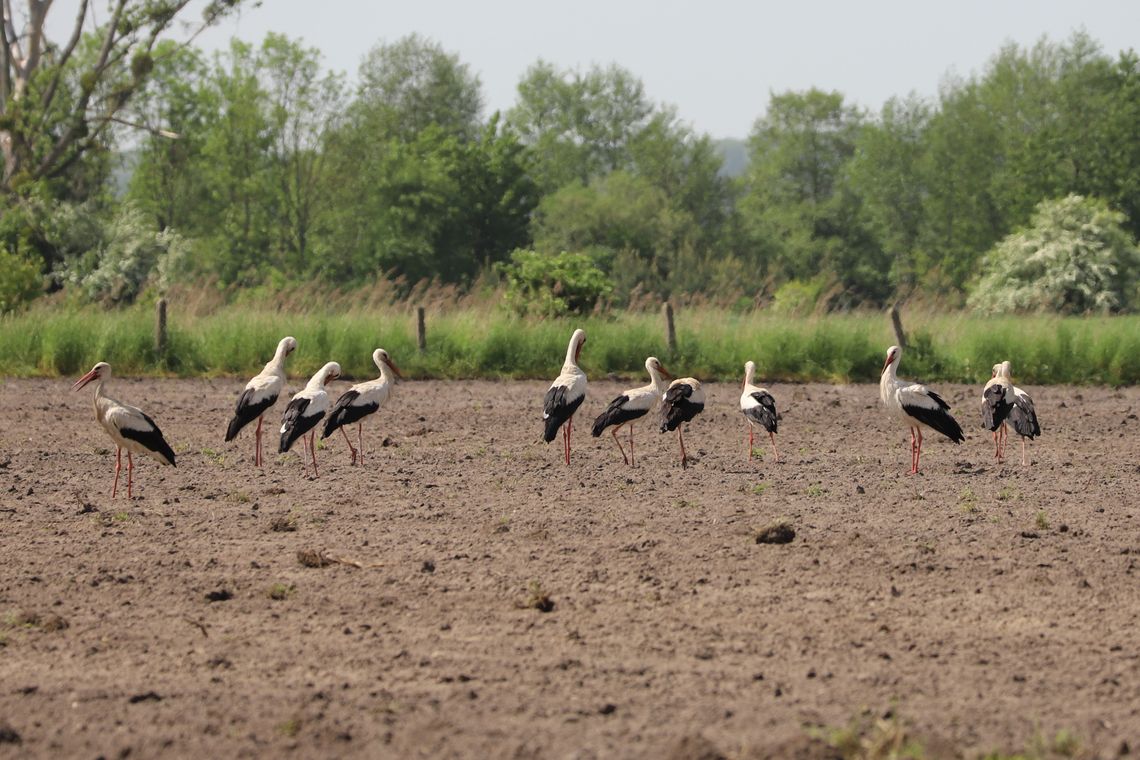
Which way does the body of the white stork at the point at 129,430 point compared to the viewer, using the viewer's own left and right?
facing to the left of the viewer

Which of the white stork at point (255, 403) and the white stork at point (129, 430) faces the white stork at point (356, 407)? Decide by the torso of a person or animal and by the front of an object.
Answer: the white stork at point (255, 403)

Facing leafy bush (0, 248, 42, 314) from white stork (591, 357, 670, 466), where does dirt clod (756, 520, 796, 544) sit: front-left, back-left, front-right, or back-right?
back-left

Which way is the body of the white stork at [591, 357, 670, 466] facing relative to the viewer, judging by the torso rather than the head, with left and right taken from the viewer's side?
facing to the right of the viewer

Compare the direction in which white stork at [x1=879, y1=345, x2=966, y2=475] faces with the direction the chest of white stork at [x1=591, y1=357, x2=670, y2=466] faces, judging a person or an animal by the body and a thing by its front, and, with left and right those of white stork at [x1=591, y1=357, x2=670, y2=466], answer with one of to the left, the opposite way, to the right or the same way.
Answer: the opposite way

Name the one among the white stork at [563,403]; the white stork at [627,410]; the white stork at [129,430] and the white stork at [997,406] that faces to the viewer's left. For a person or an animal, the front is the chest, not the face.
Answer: the white stork at [129,430]

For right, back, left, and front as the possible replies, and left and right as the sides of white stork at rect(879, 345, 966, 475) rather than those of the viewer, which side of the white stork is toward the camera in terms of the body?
left

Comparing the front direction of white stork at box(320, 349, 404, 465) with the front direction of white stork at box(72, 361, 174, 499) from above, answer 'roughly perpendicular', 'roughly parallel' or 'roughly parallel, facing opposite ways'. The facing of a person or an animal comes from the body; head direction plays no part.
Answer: roughly parallel, facing opposite ways

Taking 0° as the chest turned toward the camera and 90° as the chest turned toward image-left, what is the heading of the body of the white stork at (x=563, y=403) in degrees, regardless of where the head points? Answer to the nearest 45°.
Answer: approximately 225°

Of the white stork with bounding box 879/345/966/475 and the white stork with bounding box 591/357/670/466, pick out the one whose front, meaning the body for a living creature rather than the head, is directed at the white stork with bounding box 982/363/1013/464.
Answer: the white stork with bounding box 591/357/670/466

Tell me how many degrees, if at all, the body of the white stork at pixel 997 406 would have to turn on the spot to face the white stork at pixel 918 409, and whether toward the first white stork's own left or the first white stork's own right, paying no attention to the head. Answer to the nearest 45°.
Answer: approximately 135° to the first white stork's own left

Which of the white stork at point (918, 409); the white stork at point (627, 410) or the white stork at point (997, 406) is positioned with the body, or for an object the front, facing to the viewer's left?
the white stork at point (918, 409)

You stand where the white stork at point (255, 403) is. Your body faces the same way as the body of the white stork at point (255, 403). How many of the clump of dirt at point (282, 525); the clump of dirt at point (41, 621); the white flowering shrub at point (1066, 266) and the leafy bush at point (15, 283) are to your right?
2

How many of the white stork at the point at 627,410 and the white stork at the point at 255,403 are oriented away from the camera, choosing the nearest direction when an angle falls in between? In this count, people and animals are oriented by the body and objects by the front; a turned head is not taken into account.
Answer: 0

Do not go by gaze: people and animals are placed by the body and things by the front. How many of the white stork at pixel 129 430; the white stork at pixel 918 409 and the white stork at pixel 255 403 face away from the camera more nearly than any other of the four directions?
0

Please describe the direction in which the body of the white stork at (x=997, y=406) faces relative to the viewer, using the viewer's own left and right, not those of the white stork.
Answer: facing away from the viewer

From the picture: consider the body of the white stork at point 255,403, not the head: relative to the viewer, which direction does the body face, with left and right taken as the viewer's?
facing to the right of the viewer

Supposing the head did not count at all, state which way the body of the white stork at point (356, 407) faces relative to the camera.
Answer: to the viewer's right
